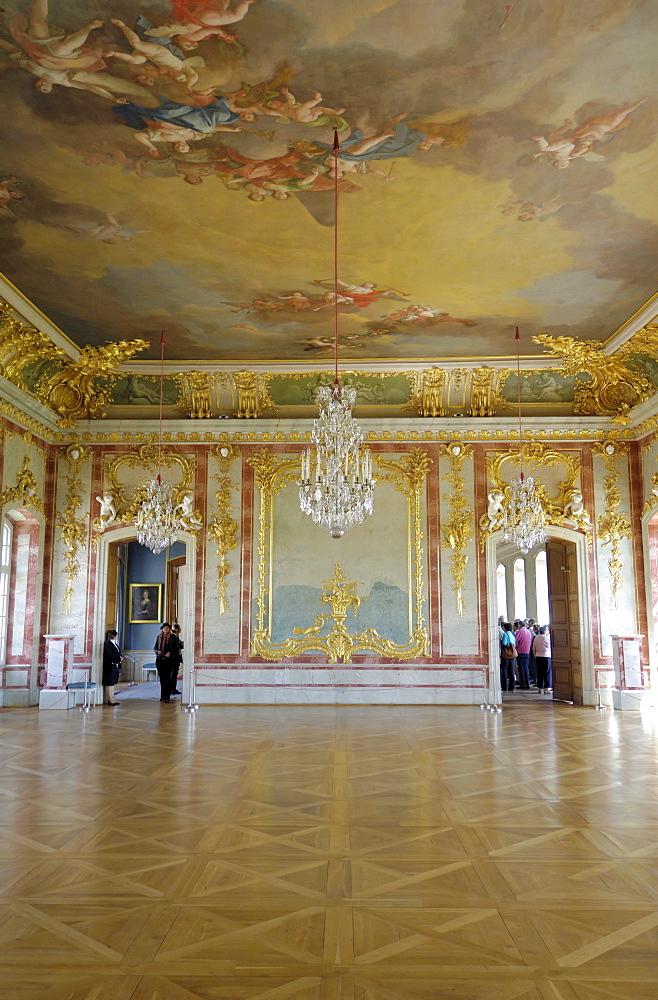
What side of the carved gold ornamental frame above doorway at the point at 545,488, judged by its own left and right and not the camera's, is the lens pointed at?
front

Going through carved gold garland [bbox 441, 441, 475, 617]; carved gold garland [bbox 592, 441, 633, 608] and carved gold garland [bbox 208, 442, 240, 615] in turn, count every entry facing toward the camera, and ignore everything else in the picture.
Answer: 3

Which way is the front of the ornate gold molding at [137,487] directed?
toward the camera

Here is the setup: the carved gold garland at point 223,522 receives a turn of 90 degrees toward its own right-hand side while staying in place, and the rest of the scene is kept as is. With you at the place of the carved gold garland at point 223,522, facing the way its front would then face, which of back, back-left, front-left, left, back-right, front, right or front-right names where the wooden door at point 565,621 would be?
back

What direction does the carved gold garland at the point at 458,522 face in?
toward the camera

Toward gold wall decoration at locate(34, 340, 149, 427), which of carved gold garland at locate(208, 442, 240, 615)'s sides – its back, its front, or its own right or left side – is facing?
right

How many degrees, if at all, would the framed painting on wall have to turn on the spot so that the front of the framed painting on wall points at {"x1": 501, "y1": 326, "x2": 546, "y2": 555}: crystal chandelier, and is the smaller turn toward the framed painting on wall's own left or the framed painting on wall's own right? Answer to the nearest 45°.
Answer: approximately 45° to the framed painting on wall's own left

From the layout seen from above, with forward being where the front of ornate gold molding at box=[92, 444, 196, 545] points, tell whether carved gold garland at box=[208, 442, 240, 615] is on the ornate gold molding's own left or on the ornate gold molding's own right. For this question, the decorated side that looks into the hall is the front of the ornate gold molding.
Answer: on the ornate gold molding's own left

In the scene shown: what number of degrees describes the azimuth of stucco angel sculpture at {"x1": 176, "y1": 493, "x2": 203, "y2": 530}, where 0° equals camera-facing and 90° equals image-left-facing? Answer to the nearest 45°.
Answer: approximately 45°

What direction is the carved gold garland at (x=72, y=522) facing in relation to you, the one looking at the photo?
facing the viewer
